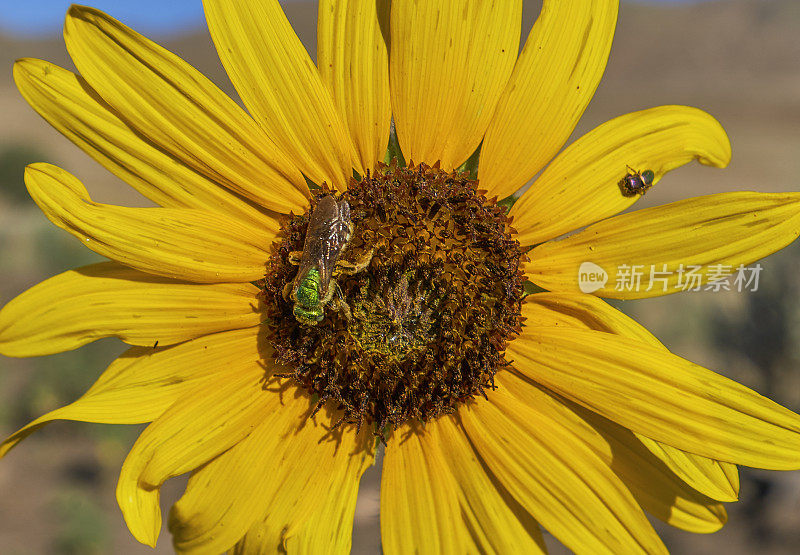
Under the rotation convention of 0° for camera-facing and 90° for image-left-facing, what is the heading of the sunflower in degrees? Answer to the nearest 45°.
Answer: approximately 0°
